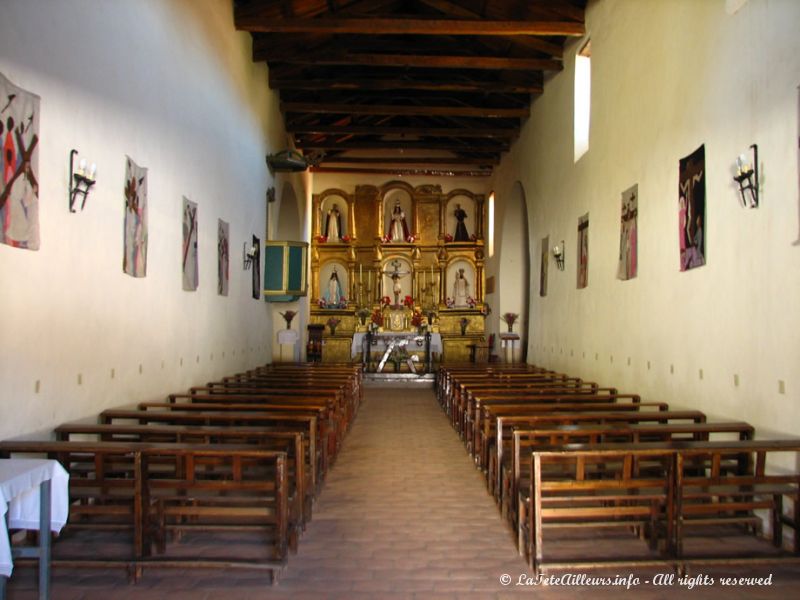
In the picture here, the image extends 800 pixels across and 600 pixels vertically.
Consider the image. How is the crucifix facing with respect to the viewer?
toward the camera

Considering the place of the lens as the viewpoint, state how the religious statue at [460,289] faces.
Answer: facing the viewer

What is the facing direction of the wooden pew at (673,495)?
away from the camera

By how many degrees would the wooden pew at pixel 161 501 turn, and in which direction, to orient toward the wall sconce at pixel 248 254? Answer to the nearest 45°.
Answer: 0° — it already faces it

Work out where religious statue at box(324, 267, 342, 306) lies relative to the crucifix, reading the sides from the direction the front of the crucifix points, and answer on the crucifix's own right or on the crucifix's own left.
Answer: on the crucifix's own right

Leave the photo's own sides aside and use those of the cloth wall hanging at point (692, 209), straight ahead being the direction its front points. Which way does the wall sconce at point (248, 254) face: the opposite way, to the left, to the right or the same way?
the opposite way

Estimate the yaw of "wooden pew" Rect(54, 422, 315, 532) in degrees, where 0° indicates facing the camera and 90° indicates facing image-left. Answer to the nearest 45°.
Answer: approximately 180°

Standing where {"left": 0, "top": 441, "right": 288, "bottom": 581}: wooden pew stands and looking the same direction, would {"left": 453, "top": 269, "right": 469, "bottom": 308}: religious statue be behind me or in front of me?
in front

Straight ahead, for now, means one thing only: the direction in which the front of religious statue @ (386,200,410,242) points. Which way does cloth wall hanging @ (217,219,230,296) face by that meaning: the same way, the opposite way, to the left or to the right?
to the left

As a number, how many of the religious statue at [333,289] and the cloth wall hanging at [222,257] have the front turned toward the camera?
1

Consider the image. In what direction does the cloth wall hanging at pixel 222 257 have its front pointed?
to the viewer's right

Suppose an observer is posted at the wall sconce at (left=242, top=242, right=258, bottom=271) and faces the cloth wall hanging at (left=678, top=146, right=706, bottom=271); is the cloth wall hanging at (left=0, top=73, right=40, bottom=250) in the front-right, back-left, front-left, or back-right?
front-right

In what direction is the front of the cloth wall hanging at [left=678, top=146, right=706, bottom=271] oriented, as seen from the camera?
facing the viewer and to the left of the viewer

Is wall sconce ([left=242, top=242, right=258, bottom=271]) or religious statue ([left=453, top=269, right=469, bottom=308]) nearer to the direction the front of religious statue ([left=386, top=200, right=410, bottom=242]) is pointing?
the wall sconce

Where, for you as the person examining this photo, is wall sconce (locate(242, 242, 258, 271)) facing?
facing to the right of the viewer

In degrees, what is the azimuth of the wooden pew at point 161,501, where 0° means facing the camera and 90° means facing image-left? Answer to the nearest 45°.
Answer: approximately 180°

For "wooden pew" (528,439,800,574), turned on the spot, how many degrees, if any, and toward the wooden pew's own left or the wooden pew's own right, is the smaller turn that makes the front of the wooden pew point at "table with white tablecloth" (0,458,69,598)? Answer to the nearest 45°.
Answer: approximately 135° to the wooden pew's own left

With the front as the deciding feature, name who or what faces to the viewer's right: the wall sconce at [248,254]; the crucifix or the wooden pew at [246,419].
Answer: the wall sconce

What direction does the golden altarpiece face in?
toward the camera

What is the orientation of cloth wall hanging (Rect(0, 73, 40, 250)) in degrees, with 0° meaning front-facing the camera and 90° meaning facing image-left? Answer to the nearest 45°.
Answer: approximately 315°
